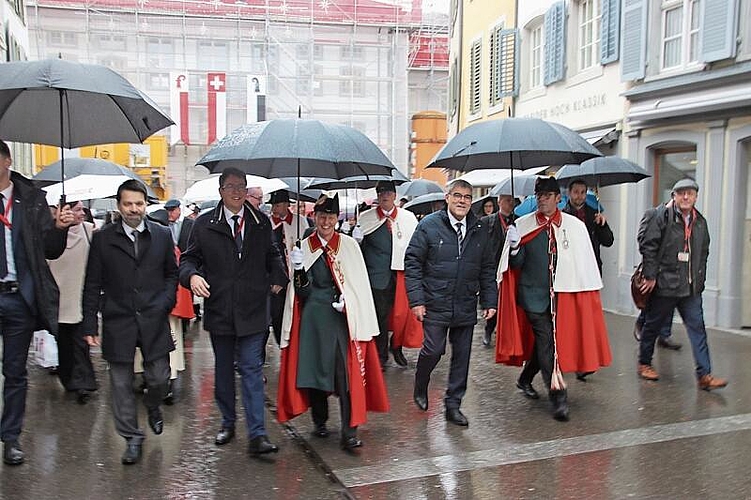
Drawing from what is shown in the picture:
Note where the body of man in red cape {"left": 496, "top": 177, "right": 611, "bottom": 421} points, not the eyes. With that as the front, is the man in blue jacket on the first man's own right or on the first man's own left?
on the first man's own right

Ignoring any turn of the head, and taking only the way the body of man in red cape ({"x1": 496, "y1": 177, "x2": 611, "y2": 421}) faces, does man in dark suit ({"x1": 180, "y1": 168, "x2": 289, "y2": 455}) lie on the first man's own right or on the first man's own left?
on the first man's own right

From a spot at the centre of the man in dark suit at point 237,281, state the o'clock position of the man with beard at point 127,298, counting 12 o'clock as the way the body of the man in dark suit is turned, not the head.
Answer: The man with beard is roughly at 3 o'clock from the man in dark suit.

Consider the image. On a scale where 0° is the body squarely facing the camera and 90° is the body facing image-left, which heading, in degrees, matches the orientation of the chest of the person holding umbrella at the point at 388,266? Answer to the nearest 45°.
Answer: approximately 0°

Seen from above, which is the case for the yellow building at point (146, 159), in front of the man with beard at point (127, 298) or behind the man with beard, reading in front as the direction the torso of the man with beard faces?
behind

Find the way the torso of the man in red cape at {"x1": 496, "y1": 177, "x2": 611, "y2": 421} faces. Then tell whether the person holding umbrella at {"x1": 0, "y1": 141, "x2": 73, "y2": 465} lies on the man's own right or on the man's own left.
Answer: on the man's own right

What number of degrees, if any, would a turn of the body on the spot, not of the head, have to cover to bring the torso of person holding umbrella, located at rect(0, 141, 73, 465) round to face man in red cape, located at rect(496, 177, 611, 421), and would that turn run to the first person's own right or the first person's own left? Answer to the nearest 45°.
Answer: approximately 90° to the first person's own left

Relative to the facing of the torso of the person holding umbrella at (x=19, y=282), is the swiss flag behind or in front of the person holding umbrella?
behind

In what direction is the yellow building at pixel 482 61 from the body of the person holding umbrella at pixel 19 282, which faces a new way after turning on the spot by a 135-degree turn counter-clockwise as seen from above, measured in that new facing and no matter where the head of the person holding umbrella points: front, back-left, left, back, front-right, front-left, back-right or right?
front
